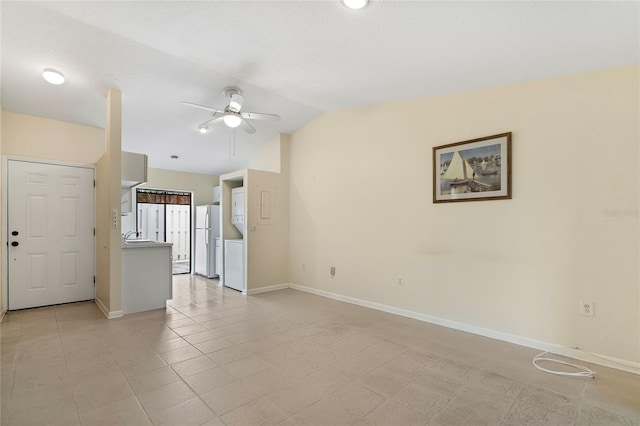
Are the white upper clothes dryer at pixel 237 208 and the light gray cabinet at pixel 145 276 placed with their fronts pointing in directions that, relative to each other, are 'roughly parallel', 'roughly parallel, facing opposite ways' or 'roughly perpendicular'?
roughly parallel, facing opposite ways

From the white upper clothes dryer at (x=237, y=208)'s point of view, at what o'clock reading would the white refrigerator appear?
The white refrigerator is roughly at 2 o'clock from the white upper clothes dryer.

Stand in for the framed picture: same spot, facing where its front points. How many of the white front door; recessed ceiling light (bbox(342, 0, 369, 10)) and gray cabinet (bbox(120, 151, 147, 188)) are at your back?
0

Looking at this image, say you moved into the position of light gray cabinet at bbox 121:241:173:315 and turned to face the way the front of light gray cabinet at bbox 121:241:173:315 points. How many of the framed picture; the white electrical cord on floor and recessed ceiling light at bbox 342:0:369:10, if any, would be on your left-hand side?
0

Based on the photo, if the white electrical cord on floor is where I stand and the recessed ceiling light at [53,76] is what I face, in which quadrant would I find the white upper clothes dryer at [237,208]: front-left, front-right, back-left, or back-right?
front-right

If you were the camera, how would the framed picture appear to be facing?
facing the viewer and to the left of the viewer

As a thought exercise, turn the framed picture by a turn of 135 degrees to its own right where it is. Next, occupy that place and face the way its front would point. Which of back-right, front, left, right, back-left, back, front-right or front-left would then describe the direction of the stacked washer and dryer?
left
